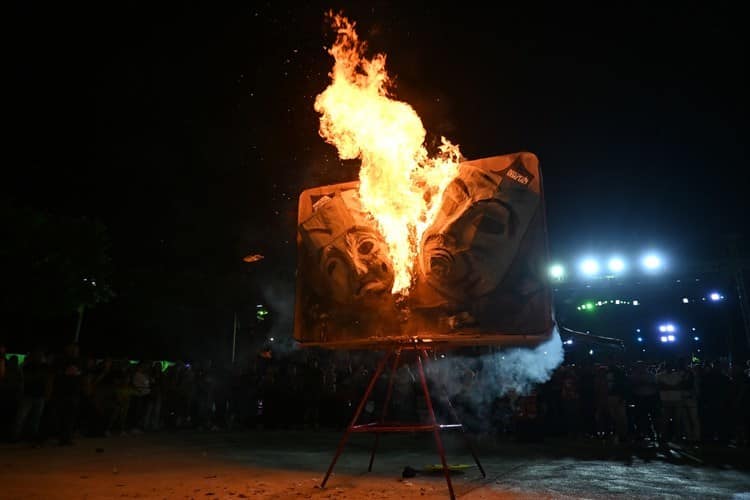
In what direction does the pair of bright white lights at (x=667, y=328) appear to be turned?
toward the camera

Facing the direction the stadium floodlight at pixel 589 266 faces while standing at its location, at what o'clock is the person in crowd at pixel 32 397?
The person in crowd is roughly at 1 o'clock from the stadium floodlight.

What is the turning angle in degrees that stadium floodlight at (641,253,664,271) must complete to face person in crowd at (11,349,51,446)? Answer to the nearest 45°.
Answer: approximately 45° to its right

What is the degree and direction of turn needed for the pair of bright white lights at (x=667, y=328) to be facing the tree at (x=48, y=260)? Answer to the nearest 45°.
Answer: approximately 45° to its right

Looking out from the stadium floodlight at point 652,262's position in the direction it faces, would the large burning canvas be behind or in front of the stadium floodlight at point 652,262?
in front

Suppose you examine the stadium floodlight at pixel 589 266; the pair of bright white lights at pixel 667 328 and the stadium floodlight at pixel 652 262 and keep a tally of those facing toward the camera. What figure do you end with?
3

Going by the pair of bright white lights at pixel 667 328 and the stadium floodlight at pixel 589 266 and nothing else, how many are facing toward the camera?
2

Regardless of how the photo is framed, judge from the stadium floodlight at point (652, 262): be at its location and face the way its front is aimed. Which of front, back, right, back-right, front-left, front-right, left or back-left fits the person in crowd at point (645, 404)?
front

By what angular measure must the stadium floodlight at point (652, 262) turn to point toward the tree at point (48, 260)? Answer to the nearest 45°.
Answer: approximately 45° to its right

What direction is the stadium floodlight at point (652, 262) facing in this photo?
toward the camera

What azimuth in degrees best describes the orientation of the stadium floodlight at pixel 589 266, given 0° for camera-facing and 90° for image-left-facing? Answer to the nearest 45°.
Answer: approximately 0°
